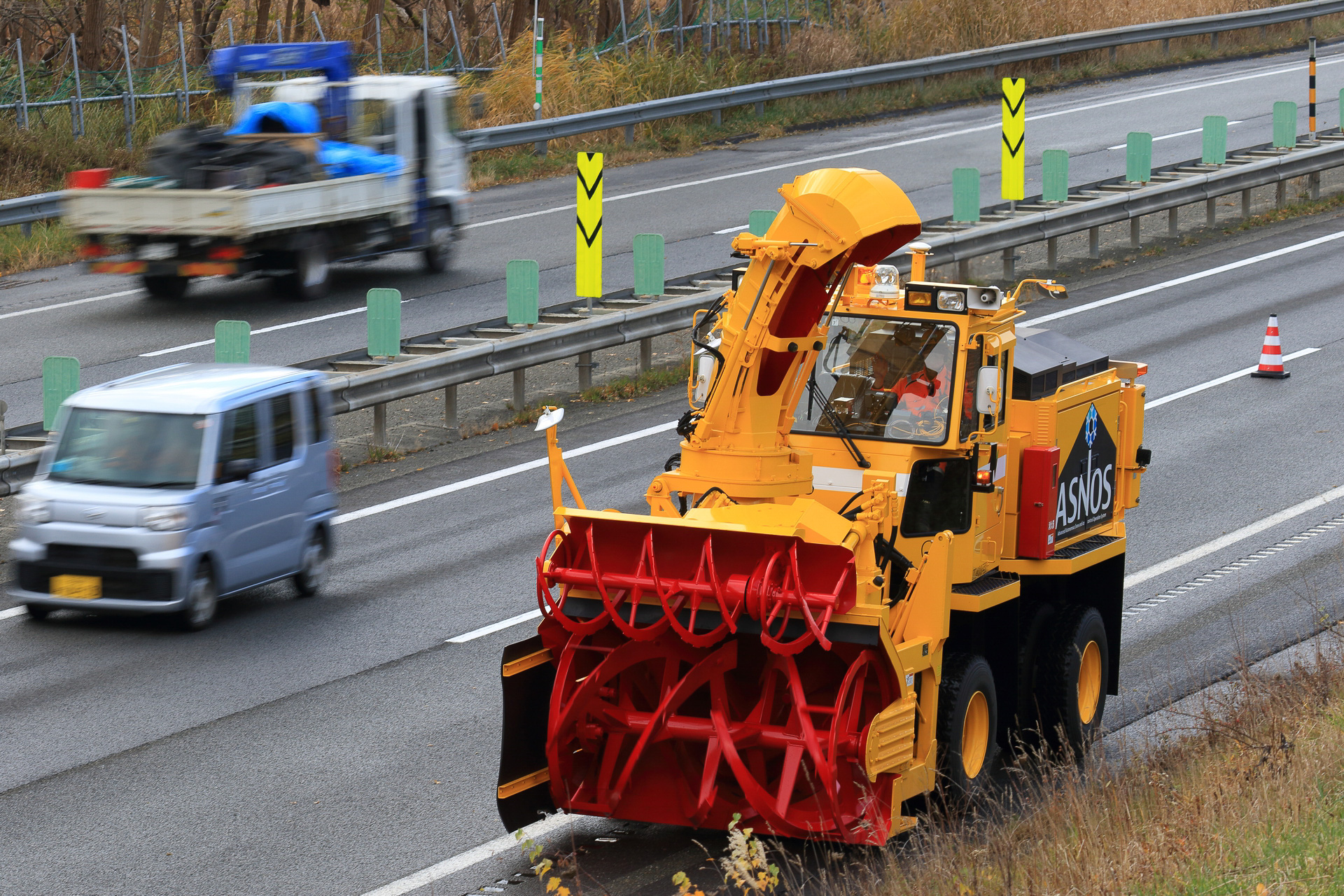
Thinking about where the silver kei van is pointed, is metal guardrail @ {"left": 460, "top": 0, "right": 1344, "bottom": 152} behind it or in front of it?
behind

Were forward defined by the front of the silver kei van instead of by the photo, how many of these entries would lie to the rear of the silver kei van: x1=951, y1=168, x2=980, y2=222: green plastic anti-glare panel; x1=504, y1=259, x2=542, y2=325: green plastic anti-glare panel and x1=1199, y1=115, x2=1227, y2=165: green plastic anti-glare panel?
3

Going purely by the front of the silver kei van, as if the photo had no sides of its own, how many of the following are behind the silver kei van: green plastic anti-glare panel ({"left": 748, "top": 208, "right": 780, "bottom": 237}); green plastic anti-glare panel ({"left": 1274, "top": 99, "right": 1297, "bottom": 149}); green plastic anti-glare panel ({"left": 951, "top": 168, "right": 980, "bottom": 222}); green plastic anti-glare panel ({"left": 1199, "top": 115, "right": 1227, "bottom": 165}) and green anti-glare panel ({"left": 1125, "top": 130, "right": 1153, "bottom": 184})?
5

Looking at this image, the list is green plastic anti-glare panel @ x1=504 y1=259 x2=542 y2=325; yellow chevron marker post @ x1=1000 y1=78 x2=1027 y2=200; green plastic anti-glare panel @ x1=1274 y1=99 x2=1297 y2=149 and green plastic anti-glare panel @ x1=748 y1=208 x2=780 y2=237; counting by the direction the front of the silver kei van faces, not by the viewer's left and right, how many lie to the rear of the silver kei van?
4

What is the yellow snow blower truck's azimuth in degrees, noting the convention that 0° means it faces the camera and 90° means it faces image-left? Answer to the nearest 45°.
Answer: approximately 45°

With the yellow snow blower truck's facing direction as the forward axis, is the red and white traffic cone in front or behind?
behind

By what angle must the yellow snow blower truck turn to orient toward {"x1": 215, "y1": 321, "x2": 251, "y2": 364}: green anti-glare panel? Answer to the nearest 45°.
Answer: approximately 90° to its right

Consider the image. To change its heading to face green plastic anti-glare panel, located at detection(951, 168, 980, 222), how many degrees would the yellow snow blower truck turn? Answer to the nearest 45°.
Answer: approximately 135° to its right

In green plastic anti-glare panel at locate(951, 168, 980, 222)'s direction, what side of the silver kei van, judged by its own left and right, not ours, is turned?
back

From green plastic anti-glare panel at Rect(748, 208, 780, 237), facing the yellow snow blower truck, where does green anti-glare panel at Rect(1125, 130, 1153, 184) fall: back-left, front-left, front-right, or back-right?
back-left

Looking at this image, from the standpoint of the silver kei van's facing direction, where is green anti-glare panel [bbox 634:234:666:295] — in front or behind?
behind

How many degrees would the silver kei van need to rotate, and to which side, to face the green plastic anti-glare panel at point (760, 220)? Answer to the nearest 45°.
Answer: approximately 180°

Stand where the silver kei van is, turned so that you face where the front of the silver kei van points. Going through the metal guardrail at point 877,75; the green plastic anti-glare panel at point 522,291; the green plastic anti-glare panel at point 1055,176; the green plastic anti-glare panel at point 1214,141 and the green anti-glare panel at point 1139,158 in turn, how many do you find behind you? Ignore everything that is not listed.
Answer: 5

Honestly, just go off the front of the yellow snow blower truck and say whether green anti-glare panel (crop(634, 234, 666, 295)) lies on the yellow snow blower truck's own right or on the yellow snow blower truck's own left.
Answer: on the yellow snow blower truck's own right

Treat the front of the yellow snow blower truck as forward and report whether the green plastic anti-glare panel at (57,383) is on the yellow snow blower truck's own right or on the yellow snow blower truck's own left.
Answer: on the yellow snow blower truck's own right

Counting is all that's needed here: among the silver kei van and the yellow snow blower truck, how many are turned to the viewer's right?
0
